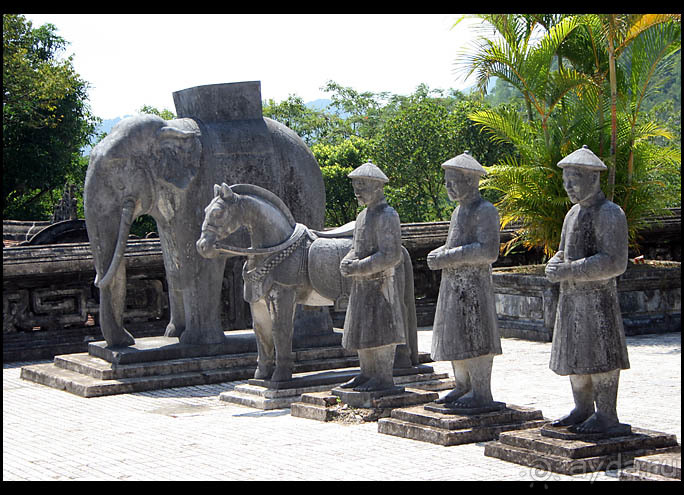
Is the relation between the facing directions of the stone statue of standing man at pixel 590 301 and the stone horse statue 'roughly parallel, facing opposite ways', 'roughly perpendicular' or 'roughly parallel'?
roughly parallel

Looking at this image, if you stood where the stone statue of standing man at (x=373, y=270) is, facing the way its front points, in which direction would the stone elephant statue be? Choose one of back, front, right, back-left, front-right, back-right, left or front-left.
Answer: right

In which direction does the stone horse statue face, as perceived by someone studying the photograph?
facing the viewer and to the left of the viewer

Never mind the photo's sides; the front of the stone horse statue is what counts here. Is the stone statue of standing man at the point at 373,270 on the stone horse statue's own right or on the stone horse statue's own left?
on the stone horse statue's own left

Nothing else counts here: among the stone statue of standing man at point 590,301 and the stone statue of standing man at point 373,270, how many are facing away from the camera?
0

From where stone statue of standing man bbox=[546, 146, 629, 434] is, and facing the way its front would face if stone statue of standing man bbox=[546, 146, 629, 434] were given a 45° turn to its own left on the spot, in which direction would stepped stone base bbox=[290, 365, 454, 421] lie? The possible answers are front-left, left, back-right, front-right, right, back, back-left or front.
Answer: back-right

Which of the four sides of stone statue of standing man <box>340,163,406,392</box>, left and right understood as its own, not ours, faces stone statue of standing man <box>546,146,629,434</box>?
left

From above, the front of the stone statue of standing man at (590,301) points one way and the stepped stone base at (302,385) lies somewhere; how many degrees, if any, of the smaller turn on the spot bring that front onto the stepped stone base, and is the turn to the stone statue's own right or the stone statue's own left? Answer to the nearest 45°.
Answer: approximately 90° to the stone statue's own right

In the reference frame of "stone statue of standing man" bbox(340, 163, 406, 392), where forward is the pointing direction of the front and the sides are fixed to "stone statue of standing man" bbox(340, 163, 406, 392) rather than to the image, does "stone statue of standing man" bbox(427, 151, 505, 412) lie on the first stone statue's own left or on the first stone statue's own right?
on the first stone statue's own left

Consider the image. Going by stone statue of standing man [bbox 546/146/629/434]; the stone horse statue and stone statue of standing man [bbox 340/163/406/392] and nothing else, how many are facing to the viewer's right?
0

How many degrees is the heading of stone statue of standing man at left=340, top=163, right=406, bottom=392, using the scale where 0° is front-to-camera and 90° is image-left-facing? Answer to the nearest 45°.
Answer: approximately 45°

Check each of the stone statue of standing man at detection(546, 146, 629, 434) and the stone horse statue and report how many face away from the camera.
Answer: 0

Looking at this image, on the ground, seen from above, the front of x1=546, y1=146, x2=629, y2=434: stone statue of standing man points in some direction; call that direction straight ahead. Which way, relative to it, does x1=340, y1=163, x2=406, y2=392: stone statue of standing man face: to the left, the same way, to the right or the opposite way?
the same way

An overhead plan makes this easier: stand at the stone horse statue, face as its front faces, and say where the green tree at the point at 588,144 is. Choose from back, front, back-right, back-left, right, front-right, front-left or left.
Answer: back

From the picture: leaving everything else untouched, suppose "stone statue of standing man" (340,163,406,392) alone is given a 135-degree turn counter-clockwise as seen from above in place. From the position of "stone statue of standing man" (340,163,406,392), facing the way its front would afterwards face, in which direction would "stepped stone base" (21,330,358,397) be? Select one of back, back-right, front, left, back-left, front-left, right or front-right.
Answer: back-left

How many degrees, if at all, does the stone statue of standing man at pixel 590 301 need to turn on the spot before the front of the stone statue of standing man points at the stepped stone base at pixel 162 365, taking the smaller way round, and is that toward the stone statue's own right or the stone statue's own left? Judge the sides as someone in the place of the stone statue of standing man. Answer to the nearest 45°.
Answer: approximately 90° to the stone statue's own right
